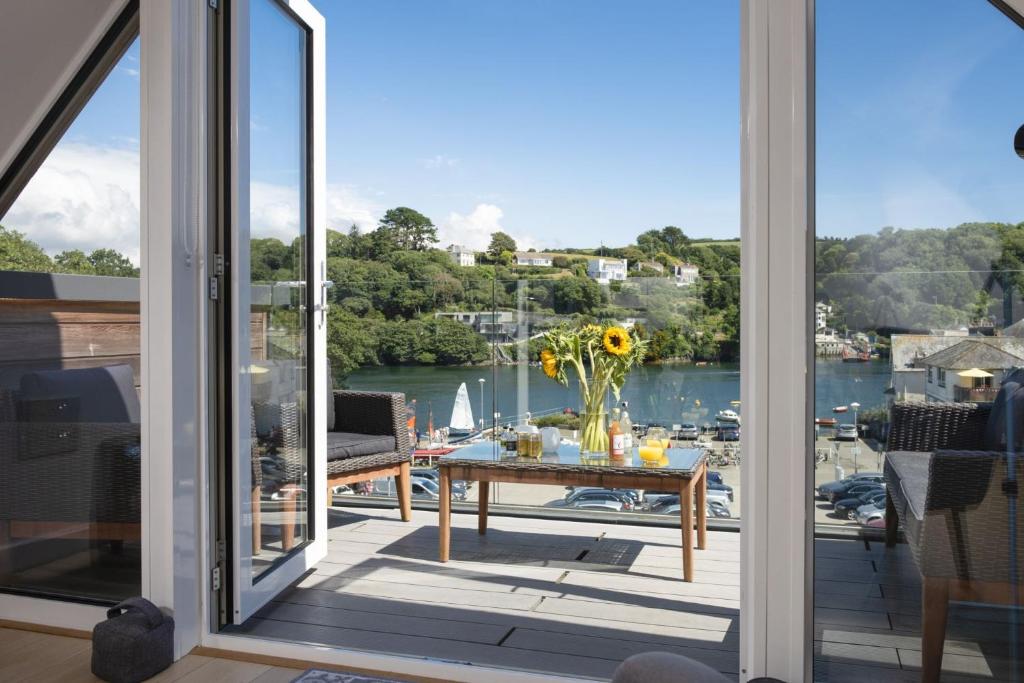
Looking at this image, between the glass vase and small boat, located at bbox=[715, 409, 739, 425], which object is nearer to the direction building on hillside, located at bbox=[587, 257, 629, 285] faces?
the glass vase

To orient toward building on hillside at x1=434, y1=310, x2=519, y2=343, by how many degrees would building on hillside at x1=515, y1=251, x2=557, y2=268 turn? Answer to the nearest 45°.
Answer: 0° — it already faces it

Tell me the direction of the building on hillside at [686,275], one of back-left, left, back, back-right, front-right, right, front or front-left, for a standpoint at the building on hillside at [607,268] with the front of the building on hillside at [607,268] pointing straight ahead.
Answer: front-left

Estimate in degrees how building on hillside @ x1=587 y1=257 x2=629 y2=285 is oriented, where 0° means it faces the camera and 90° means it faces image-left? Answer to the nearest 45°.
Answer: approximately 0°

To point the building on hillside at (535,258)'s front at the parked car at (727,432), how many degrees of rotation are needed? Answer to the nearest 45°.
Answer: approximately 45° to its left

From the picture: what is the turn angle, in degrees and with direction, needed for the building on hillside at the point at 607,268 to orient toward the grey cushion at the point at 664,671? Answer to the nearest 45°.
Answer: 0° — it already faces it

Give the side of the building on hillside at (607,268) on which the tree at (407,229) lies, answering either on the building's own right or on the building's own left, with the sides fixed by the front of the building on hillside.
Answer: on the building's own right

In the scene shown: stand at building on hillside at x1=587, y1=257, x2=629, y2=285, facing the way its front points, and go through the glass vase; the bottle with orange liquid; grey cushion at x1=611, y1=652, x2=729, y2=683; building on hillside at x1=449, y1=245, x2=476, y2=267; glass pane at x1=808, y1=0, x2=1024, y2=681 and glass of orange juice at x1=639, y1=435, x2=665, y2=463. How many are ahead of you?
5

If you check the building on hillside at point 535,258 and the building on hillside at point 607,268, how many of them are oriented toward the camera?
2

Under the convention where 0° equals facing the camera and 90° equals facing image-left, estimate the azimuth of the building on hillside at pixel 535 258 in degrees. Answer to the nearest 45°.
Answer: approximately 0°

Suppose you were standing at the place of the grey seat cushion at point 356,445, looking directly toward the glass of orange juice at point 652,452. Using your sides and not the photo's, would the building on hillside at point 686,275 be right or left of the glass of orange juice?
left
